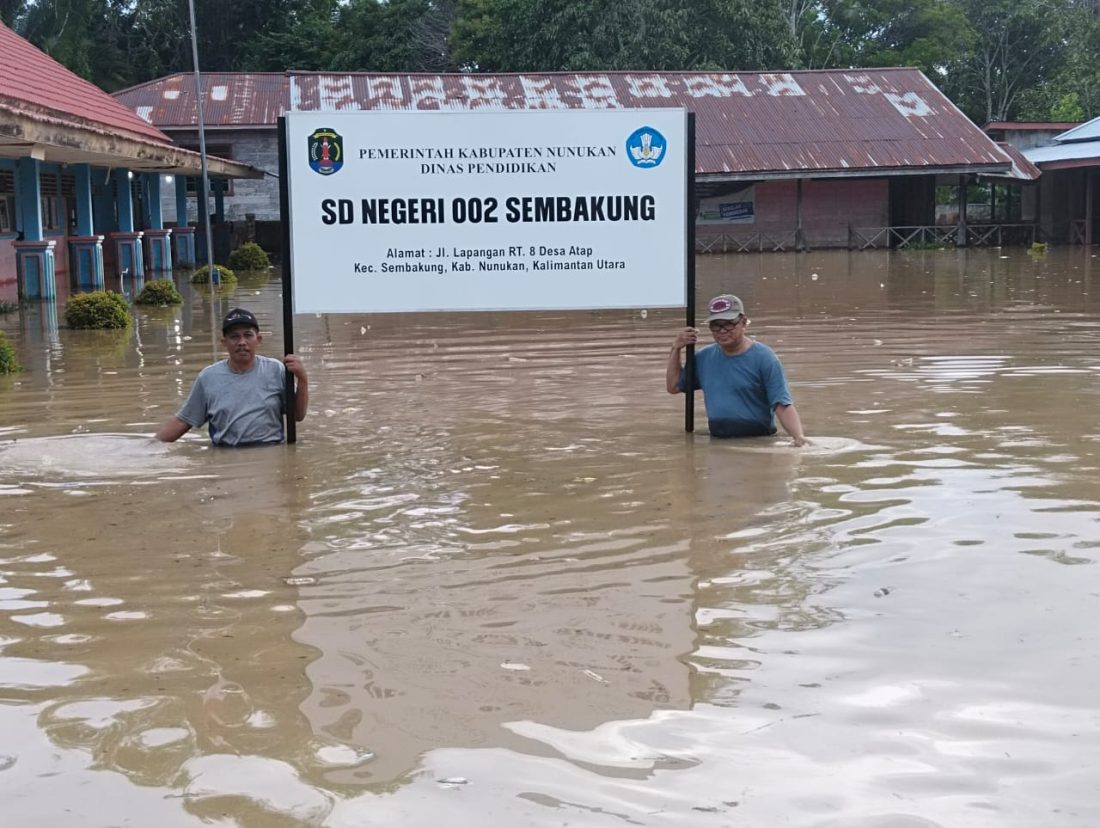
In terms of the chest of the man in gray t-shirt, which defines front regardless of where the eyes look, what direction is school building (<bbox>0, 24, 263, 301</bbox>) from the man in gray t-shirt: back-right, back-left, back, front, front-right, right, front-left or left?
back

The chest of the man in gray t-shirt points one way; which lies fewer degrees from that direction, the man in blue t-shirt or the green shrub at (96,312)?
the man in blue t-shirt

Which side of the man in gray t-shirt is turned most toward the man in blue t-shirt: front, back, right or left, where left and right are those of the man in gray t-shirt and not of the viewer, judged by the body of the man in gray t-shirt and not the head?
left

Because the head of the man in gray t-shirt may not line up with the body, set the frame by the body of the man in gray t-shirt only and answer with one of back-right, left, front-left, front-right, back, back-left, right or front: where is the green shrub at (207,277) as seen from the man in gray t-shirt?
back

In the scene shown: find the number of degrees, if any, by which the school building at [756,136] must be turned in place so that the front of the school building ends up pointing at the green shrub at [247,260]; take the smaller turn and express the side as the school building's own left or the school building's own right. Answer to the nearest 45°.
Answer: approximately 45° to the school building's own right

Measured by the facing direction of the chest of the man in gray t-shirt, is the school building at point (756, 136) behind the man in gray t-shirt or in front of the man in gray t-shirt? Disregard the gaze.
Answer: behind

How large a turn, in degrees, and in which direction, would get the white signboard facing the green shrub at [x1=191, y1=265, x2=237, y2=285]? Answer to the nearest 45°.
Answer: approximately 180°

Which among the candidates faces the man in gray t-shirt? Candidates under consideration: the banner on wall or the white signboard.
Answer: the banner on wall

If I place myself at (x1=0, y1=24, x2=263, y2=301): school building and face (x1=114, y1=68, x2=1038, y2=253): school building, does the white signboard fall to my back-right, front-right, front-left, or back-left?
back-right

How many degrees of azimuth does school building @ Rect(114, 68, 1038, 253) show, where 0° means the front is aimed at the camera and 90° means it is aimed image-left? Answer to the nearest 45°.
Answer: approximately 0°
